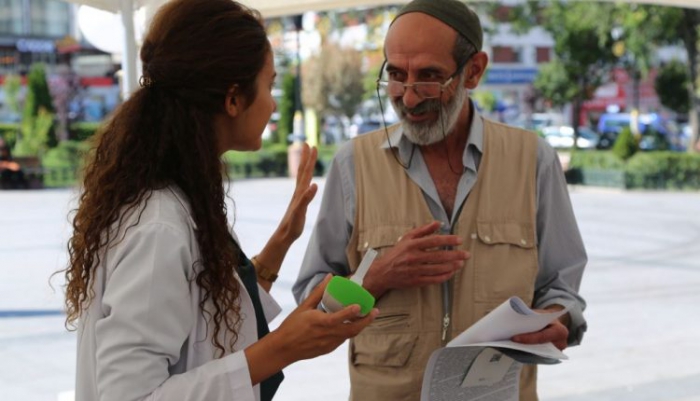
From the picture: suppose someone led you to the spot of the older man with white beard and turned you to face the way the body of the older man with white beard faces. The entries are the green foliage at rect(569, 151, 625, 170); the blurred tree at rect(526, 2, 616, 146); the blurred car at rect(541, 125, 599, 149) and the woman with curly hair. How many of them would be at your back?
3

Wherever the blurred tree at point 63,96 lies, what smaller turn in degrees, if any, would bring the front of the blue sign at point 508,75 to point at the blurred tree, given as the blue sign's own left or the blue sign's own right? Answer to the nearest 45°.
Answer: approximately 45° to the blue sign's own right

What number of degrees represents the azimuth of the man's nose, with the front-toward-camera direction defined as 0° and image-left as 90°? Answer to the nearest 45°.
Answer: approximately 45°

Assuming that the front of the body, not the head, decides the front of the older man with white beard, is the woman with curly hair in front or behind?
in front

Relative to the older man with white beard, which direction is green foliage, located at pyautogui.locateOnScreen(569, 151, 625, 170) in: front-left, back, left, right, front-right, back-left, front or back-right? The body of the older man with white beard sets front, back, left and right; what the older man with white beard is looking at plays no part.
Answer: back

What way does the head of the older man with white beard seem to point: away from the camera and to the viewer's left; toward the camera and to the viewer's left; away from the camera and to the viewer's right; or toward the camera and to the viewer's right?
toward the camera and to the viewer's left

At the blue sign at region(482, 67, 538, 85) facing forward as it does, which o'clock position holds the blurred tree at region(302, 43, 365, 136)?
The blurred tree is roughly at 1 o'clock from the blue sign.

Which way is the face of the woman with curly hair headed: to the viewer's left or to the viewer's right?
to the viewer's right
